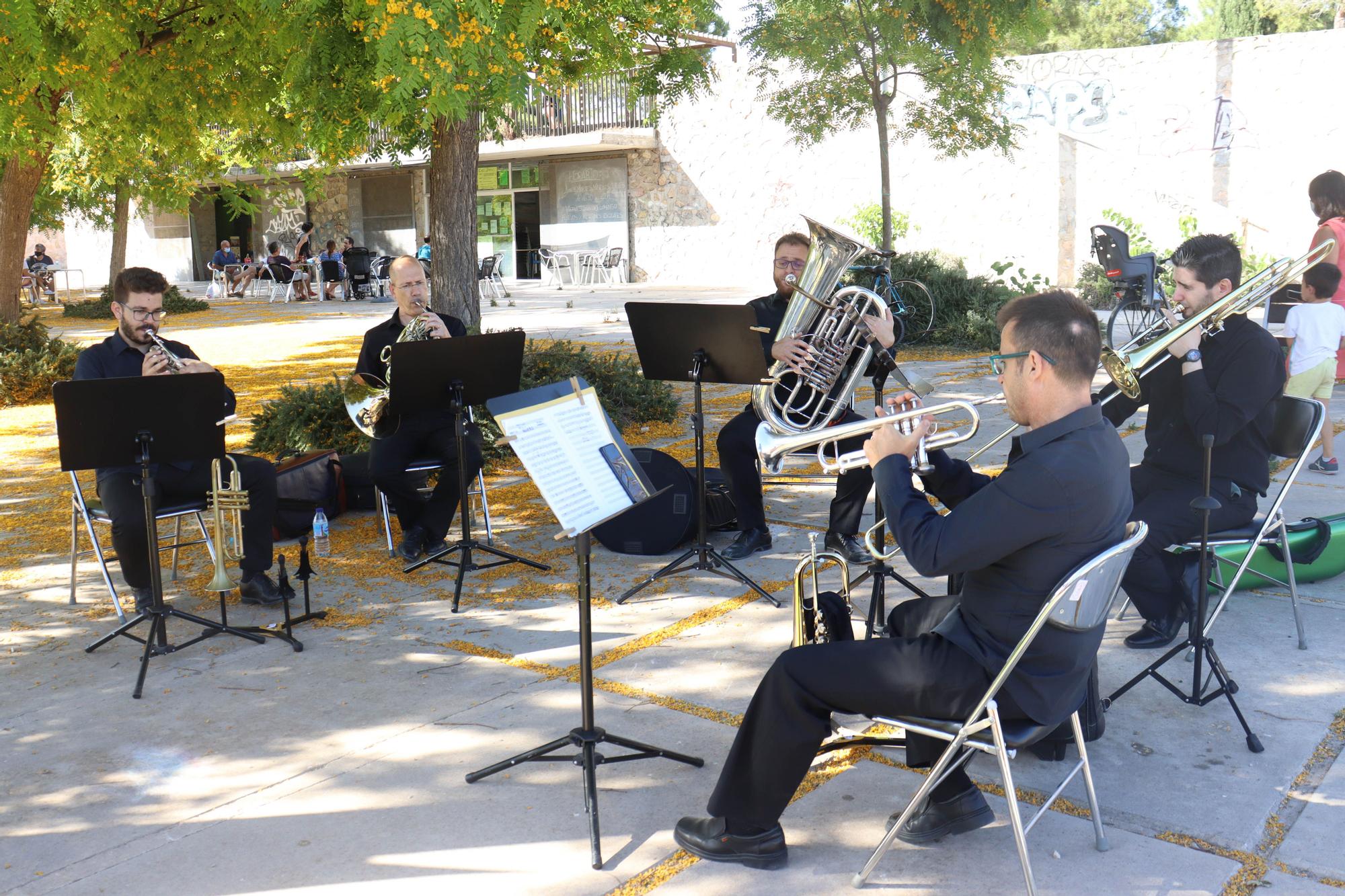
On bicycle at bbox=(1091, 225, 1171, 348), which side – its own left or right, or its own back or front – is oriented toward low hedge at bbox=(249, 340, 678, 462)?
back

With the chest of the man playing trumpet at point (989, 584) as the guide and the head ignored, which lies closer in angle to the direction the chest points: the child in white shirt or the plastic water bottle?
the plastic water bottle

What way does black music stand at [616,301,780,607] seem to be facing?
away from the camera

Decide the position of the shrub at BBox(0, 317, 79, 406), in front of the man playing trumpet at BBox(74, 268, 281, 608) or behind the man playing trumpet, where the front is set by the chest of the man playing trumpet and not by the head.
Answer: behind

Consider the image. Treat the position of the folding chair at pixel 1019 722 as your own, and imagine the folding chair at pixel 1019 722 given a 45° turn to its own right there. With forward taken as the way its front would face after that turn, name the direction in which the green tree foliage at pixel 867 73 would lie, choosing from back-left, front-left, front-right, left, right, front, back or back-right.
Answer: front

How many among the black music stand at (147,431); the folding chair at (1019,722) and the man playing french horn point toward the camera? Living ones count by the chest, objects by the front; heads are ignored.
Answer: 1

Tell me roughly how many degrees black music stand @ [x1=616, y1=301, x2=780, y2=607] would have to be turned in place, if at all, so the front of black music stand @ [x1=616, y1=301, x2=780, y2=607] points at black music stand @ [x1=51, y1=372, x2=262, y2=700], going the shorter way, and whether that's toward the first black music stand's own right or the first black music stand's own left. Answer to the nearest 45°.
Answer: approximately 135° to the first black music stand's own left

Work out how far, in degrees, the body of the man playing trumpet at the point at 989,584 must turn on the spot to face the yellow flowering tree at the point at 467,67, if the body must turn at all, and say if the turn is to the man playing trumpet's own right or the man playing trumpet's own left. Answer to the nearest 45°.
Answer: approximately 45° to the man playing trumpet's own right

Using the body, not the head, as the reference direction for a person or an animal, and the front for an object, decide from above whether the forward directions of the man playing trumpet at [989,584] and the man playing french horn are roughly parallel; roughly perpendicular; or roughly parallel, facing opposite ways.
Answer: roughly perpendicular

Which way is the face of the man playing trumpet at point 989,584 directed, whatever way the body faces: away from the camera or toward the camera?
away from the camera

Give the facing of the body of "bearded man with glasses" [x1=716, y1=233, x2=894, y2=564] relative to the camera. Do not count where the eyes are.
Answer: toward the camera

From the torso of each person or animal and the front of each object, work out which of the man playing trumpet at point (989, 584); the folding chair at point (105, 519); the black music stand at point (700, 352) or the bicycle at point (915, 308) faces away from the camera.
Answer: the black music stand

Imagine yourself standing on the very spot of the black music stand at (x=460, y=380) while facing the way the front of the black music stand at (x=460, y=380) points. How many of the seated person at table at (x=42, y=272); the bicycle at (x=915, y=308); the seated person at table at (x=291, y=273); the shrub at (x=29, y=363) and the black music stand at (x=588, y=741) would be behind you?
1

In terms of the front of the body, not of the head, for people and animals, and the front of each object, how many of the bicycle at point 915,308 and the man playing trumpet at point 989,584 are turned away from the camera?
0

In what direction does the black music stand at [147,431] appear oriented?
away from the camera
